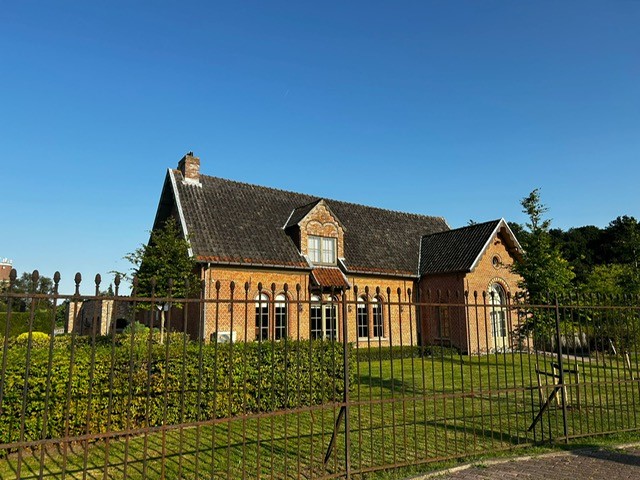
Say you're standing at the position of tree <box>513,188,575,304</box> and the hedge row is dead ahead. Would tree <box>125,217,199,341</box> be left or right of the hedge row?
right

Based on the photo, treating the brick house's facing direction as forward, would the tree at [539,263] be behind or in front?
in front

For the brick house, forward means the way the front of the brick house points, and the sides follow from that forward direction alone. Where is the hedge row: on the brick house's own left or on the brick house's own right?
on the brick house's own right

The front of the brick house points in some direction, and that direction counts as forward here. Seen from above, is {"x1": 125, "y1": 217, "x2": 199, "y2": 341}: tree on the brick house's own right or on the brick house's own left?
on the brick house's own right

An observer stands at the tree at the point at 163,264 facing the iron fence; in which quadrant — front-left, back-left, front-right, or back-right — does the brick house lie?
back-left

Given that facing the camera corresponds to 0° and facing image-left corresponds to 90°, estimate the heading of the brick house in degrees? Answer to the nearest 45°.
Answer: approximately 315°

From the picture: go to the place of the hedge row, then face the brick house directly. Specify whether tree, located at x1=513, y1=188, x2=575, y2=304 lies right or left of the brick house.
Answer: right
